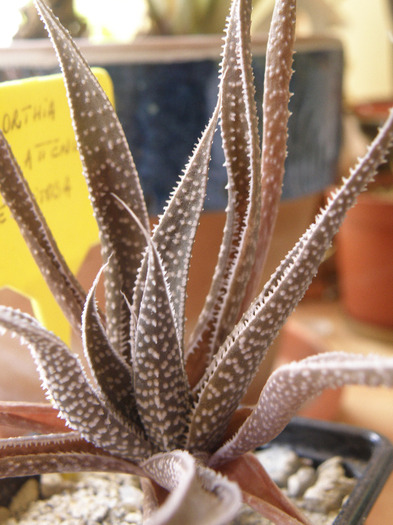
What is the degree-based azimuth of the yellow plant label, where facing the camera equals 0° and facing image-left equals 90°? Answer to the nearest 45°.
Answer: approximately 0°
